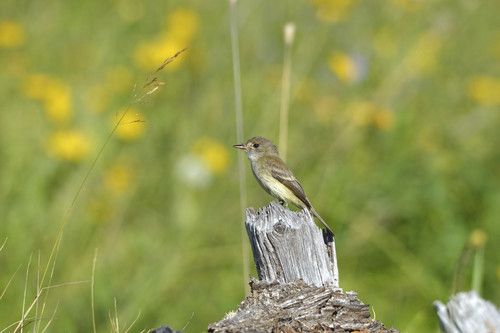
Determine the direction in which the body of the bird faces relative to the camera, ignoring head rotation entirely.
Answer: to the viewer's left

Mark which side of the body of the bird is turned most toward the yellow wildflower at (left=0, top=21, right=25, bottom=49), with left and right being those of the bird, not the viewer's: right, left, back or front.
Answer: right

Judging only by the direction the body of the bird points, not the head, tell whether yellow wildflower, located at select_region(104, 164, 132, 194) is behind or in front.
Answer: in front

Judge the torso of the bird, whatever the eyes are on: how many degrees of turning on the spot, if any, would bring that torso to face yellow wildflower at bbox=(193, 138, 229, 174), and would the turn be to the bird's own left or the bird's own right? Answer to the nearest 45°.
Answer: approximately 45° to the bird's own right

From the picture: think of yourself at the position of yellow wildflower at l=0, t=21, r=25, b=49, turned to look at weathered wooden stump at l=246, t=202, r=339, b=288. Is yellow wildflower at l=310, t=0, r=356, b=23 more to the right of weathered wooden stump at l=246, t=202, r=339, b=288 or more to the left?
left
